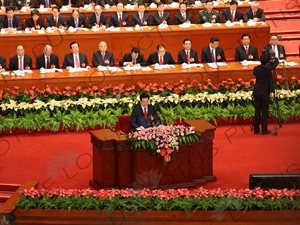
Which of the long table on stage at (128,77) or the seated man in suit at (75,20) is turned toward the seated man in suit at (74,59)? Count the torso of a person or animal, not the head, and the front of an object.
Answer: the seated man in suit at (75,20)

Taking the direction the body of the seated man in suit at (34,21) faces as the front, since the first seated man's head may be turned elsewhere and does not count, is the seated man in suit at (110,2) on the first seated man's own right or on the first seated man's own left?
on the first seated man's own left

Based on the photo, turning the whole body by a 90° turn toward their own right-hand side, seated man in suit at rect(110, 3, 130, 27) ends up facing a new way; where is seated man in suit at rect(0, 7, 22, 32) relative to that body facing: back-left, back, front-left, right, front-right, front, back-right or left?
front

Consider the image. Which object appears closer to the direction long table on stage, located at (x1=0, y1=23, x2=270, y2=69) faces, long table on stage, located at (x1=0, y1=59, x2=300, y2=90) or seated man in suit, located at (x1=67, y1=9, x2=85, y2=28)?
the long table on stage

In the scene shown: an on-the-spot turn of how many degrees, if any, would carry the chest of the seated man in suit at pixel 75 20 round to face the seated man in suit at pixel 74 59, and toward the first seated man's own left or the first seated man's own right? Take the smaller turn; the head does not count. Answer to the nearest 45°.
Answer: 0° — they already face them

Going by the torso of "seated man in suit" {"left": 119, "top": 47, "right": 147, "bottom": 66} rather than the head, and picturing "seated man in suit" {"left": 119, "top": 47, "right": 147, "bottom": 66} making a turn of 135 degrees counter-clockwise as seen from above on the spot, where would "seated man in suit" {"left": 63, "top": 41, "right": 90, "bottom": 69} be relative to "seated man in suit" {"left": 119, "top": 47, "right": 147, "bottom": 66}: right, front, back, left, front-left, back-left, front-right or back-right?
back-left

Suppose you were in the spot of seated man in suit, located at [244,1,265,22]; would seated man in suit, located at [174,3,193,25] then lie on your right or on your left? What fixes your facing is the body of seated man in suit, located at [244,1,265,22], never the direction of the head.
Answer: on your right

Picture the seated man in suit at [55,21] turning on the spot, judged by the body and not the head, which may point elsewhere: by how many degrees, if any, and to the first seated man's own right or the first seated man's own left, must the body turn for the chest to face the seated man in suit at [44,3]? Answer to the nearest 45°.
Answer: approximately 180°

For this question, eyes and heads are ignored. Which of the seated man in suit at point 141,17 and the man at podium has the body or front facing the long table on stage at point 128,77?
the seated man in suit

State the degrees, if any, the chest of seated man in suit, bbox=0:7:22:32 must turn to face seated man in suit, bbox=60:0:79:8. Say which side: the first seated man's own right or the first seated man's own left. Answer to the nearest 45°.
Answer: approximately 135° to the first seated man's own left

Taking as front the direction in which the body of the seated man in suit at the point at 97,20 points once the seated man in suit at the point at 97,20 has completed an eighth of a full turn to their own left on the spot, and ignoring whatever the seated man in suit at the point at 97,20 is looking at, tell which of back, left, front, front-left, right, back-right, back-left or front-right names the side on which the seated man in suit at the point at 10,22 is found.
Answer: back-right
